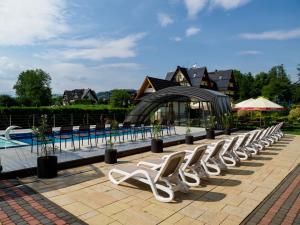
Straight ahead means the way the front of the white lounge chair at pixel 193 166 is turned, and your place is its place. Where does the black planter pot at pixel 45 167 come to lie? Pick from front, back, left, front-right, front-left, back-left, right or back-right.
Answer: front-left

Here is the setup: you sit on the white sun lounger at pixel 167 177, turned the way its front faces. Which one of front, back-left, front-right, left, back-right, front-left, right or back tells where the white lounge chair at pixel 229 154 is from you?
right

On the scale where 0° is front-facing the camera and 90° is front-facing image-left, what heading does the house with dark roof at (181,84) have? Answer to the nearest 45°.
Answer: approximately 45°

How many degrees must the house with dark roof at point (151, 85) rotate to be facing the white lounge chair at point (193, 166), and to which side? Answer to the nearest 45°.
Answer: approximately 45° to its left

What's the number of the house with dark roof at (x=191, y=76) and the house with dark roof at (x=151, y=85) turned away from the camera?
0

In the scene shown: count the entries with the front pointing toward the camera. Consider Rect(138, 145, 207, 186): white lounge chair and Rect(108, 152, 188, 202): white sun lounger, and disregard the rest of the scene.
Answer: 0

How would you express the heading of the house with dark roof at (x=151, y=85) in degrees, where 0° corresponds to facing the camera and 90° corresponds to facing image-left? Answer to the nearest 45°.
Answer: approximately 45°

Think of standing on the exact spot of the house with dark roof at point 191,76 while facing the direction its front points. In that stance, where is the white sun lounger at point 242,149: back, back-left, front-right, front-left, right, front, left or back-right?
front-left

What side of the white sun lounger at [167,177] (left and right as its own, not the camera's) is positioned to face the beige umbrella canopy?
right
